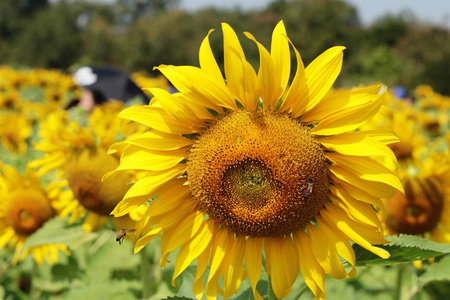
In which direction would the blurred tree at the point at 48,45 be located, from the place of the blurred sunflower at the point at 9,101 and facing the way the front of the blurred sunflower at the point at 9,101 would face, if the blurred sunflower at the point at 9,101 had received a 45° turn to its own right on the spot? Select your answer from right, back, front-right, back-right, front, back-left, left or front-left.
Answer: back-right

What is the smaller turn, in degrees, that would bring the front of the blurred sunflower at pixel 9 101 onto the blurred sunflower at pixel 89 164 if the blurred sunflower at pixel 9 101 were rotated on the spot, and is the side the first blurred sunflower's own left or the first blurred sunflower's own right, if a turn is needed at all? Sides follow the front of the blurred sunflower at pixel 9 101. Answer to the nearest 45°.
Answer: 0° — it already faces it

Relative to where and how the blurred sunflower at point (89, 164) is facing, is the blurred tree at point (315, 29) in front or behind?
behind

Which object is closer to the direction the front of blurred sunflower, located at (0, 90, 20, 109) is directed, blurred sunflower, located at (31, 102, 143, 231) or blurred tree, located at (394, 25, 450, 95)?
the blurred sunflower

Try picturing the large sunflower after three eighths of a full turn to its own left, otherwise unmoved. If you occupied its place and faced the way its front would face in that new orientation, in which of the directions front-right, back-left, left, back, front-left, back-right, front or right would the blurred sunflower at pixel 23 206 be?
left

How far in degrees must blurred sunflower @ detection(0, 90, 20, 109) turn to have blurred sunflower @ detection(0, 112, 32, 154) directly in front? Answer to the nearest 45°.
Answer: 0° — it already faces it

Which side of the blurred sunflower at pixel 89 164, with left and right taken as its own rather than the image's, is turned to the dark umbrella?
back

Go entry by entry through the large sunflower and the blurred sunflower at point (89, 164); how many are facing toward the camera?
2

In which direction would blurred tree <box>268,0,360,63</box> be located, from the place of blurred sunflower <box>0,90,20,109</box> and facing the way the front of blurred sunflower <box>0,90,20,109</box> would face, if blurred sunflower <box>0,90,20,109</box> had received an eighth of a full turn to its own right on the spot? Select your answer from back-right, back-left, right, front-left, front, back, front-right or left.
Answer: back

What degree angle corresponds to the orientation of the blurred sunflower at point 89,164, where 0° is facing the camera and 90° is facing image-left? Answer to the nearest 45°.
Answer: approximately 0°
